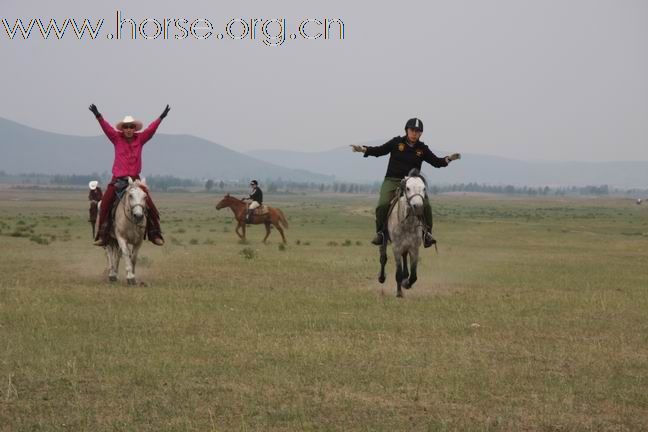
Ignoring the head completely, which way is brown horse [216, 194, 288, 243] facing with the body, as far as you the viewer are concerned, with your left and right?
facing to the left of the viewer

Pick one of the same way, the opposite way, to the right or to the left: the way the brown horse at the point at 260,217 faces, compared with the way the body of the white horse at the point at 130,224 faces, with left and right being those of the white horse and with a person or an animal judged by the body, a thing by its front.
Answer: to the right

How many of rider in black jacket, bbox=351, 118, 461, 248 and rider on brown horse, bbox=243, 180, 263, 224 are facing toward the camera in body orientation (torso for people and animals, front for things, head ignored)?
1

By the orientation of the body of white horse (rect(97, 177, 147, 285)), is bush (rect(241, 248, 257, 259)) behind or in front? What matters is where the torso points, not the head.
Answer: behind

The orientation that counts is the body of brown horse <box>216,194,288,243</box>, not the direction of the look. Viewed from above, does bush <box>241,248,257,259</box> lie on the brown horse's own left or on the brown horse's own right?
on the brown horse's own left

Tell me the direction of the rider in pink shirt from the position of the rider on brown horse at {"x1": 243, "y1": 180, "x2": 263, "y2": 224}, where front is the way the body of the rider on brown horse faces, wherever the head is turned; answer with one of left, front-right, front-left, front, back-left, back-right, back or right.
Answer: left

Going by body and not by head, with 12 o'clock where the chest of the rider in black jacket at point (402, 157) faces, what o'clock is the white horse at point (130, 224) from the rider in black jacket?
The white horse is roughly at 3 o'clock from the rider in black jacket.
